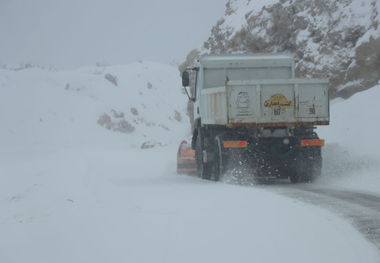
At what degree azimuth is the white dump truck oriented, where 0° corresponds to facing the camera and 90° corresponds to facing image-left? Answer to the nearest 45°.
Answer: approximately 180°
